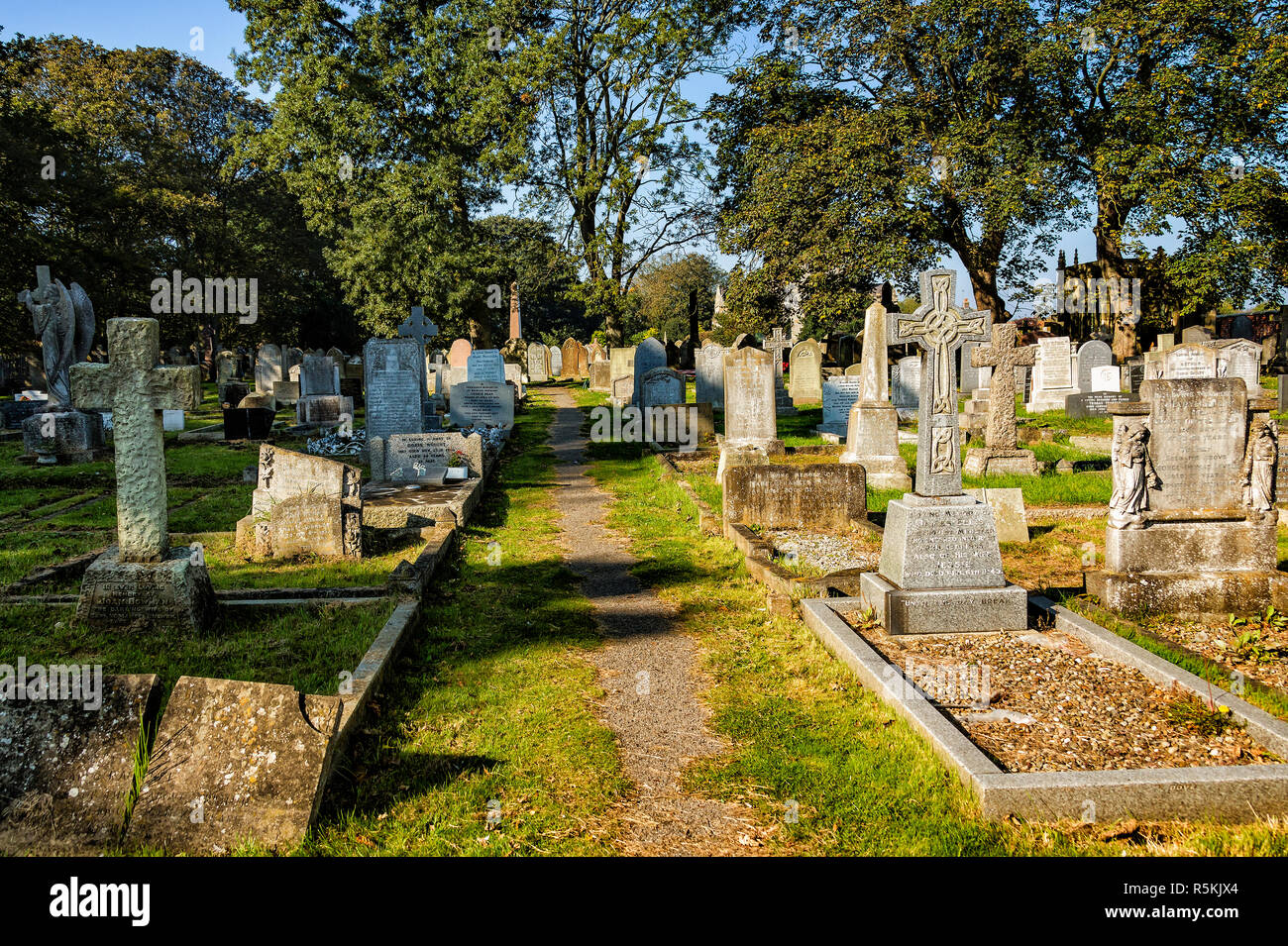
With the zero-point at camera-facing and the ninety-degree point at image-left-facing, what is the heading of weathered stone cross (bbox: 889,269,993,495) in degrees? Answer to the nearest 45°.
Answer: approximately 0°

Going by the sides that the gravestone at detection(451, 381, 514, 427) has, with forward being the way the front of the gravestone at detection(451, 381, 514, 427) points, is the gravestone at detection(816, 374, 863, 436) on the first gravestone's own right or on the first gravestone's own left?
on the first gravestone's own left
